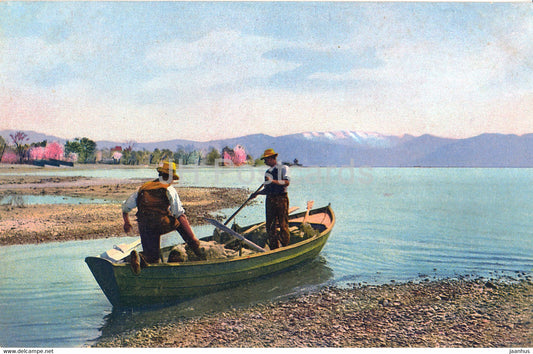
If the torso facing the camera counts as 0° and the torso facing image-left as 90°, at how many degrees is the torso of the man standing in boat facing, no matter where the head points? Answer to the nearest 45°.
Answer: approximately 45°

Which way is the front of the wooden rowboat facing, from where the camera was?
facing away from the viewer and to the right of the viewer

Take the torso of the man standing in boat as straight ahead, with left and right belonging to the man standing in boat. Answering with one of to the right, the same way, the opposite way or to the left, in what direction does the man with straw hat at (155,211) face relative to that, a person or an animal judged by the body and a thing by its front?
the opposite way

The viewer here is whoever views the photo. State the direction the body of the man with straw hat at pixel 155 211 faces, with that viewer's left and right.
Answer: facing away from the viewer and to the right of the viewer
